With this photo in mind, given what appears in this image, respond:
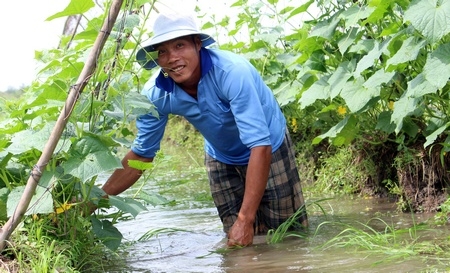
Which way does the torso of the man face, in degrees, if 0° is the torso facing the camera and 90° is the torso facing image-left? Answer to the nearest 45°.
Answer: approximately 45°

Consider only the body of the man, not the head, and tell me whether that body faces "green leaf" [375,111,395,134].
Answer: no

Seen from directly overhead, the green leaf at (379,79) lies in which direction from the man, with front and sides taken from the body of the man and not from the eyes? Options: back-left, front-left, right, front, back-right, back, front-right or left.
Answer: back-left

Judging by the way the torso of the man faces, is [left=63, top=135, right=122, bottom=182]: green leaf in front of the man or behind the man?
in front

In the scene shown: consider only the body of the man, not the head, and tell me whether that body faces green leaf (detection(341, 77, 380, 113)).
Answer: no

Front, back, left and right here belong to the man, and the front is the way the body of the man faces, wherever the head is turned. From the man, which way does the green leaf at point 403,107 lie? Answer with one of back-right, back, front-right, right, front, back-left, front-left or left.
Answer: back-left

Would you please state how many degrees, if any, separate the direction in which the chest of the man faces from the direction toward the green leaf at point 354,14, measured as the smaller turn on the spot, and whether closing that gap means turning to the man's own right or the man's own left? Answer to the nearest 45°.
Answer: approximately 135° to the man's own left

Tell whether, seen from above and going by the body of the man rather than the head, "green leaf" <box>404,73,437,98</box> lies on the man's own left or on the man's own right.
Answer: on the man's own left

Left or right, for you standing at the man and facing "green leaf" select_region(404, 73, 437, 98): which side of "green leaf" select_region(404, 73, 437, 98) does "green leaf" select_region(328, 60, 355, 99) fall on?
left

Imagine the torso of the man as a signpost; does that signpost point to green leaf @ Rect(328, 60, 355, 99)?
no

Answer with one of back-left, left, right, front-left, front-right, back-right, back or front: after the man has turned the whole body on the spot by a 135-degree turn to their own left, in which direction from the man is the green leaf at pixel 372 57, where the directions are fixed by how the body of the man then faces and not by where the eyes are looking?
front

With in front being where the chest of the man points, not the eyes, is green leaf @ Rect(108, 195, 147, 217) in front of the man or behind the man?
in front

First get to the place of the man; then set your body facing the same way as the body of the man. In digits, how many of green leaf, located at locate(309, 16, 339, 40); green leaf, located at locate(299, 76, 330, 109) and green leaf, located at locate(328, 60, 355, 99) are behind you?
3

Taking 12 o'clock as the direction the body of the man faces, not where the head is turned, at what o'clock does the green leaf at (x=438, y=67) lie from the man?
The green leaf is roughly at 8 o'clock from the man.

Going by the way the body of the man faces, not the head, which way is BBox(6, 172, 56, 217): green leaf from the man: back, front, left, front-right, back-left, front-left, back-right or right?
front
